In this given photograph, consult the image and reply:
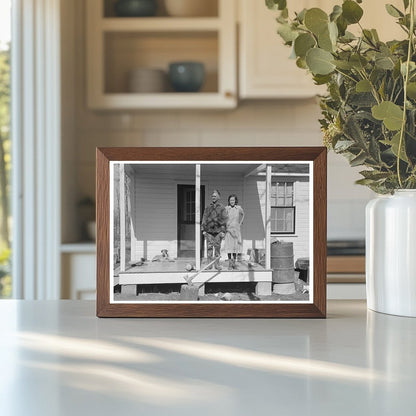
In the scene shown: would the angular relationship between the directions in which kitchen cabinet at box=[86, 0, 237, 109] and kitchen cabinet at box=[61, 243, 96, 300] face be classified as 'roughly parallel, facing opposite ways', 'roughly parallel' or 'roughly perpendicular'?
roughly parallel

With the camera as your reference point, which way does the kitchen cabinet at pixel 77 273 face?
facing the viewer

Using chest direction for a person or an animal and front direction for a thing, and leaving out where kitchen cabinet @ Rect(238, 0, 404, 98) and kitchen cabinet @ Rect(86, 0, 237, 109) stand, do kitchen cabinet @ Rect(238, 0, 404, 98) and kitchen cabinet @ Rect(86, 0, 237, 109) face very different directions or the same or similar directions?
same or similar directions

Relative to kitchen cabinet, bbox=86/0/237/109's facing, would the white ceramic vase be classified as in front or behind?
in front

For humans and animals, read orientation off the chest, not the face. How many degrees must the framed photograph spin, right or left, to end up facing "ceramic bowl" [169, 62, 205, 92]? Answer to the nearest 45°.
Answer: approximately 180°

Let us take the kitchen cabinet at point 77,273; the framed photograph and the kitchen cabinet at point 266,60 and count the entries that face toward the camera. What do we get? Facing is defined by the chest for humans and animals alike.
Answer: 3

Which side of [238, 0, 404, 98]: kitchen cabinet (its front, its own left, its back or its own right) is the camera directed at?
front

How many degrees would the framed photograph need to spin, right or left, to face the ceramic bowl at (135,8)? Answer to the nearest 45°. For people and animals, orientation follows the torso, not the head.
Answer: approximately 180°

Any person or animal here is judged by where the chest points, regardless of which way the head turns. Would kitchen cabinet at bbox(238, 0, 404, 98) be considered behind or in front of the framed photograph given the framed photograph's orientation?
behind

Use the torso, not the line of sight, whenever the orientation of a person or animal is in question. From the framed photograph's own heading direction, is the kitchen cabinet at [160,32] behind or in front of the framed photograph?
behind

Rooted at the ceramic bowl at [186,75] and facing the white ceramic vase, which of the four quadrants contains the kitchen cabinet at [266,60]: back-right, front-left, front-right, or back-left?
front-left

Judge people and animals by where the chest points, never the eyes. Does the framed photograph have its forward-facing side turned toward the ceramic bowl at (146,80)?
no

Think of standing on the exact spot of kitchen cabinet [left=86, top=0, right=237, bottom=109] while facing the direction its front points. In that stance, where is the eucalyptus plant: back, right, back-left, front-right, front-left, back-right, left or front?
front

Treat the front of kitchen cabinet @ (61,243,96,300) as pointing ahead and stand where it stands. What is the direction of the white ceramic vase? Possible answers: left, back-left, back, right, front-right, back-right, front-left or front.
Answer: front
